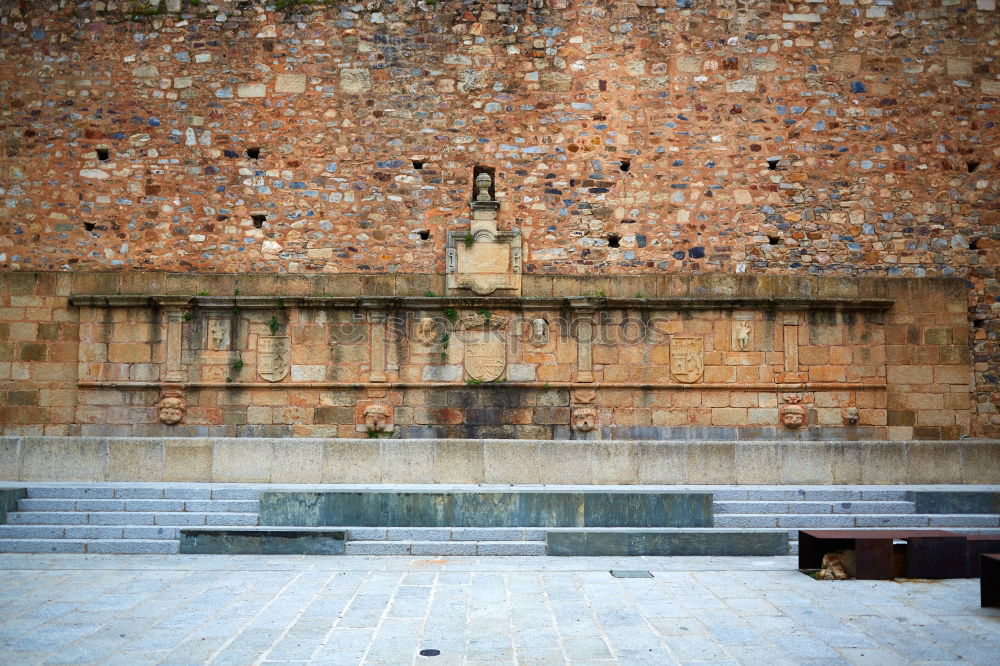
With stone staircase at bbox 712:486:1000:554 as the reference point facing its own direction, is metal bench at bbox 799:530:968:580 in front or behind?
in front

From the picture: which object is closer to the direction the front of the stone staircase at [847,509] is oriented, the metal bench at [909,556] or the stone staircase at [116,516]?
the metal bench

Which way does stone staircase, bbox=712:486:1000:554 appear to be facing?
toward the camera

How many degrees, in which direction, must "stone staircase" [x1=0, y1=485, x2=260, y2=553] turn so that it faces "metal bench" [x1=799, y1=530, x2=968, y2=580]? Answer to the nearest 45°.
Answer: approximately 45° to its left

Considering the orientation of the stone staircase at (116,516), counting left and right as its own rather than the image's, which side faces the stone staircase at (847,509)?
left

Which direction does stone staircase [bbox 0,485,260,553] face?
toward the camera

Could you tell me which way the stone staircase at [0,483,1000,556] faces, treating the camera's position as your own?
facing the viewer
